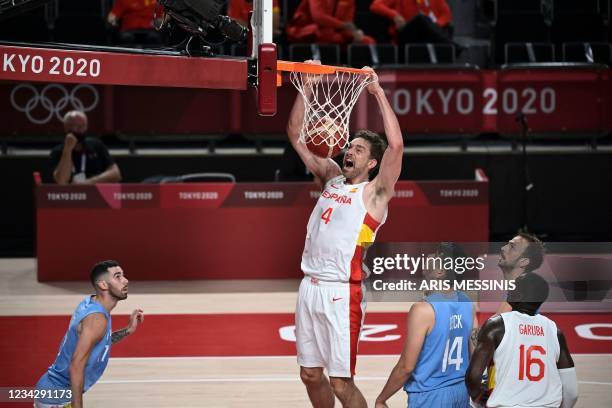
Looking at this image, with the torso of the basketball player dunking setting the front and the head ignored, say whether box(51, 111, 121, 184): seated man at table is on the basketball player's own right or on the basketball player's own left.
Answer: on the basketball player's own right

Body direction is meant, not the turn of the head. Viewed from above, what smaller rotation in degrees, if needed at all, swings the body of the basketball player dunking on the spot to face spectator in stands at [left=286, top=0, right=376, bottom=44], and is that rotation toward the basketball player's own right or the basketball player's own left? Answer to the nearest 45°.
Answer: approximately 135° to the basketball player's own right

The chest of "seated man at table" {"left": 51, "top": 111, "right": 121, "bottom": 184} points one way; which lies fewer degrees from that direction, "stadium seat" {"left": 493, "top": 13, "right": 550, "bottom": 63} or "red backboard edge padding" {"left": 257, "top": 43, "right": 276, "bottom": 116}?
the red backboard edge padding

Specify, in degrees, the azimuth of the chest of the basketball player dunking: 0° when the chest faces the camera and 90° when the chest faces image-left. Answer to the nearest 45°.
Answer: approximately 45°

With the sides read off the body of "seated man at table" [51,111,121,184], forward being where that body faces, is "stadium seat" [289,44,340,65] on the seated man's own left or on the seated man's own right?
on the seated man's own left

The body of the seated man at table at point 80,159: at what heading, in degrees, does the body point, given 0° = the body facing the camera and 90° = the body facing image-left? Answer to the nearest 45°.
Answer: approximately 0°

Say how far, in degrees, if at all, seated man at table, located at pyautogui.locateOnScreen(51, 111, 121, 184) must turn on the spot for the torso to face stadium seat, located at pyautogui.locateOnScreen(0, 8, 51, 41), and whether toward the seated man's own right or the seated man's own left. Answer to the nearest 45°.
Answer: approximately 180°

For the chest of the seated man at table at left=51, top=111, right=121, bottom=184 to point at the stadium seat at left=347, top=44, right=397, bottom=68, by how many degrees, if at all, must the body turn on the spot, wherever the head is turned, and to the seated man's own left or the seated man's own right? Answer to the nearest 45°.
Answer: approximately 90° to the seated man's own left

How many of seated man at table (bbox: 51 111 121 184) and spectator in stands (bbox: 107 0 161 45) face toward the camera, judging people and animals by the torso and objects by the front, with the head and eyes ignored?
2

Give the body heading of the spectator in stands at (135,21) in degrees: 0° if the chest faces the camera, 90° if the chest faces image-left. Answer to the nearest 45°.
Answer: approximately 0°
